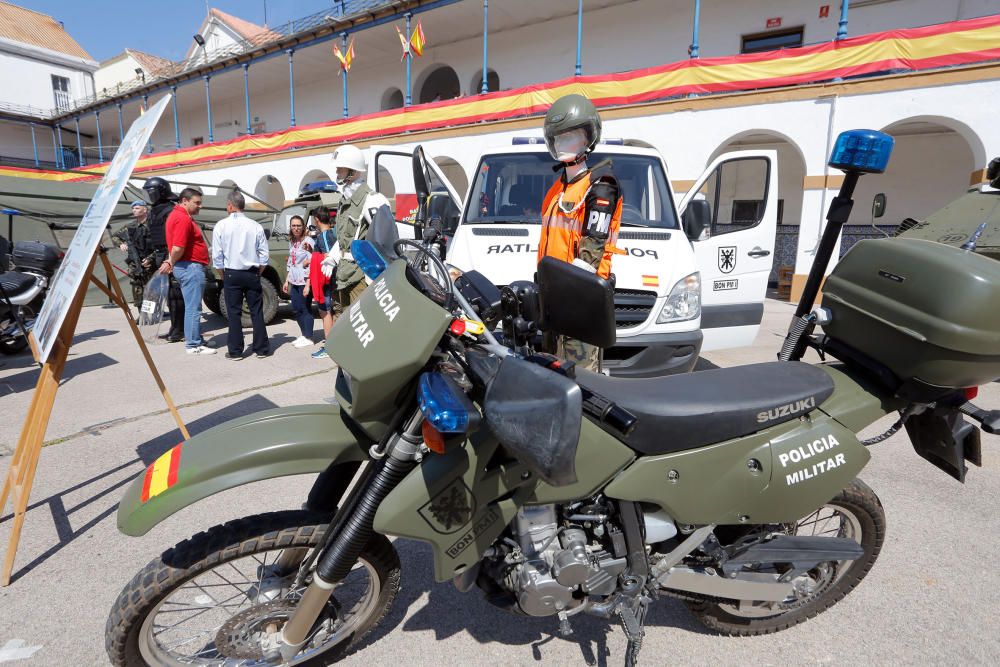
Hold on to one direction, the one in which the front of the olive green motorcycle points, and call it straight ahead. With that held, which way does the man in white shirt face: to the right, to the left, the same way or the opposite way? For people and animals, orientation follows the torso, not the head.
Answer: to the right

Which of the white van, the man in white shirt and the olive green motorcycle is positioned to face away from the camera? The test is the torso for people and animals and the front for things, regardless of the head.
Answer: the man in white shirt

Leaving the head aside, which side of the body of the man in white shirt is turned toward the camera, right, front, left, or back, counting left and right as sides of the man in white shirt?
back

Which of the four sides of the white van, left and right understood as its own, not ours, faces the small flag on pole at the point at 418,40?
back

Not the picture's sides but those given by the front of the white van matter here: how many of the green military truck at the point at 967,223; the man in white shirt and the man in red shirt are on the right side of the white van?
2

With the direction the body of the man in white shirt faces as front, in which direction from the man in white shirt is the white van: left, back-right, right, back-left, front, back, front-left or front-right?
back-right

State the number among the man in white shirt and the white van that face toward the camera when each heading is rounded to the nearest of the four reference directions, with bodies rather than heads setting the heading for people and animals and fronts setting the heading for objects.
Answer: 1

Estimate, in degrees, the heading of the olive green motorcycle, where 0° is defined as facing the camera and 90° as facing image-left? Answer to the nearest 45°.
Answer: approximately 45°

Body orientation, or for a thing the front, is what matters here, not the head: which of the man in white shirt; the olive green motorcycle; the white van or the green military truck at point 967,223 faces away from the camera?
the man in white shirt

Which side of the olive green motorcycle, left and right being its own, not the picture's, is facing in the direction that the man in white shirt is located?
right
